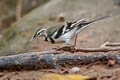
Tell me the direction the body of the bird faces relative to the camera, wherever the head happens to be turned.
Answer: to the viewer's left
